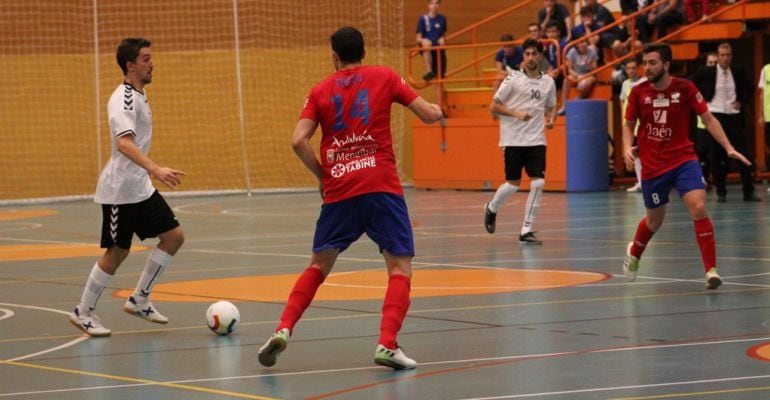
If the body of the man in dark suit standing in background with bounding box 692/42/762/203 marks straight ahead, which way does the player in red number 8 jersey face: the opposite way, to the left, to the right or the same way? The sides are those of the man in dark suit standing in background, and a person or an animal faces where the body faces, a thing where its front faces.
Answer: the same way

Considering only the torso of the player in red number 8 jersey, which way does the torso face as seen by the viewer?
toward the camera

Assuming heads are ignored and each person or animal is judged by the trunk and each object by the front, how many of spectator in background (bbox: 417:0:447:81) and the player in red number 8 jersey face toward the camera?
2

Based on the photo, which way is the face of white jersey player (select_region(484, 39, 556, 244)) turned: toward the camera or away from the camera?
toward the camera

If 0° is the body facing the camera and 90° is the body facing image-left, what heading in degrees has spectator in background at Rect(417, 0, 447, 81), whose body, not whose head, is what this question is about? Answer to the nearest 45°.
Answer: approximately 0°

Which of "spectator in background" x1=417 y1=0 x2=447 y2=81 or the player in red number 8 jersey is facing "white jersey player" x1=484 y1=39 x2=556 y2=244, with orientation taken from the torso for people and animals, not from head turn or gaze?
the spectator in background

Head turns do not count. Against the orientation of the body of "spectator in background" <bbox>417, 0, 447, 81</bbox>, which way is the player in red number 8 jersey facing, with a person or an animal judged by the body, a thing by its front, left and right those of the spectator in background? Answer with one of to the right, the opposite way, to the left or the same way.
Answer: the same way

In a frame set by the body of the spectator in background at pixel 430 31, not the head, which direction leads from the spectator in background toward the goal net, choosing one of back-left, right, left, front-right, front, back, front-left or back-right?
right

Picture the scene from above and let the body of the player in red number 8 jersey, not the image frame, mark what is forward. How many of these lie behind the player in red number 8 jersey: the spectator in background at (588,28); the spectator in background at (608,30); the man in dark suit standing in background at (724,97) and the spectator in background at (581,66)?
4

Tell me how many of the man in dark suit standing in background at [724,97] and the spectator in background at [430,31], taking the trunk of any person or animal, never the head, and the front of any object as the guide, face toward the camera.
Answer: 2

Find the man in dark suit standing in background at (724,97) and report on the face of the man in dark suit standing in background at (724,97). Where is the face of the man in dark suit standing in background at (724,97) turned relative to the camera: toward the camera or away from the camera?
toward the camera

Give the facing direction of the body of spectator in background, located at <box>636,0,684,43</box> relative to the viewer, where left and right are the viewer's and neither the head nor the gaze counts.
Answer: facing the viewer and to the left of the viewer

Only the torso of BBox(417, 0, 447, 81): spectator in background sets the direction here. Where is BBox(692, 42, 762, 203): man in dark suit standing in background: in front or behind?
in front

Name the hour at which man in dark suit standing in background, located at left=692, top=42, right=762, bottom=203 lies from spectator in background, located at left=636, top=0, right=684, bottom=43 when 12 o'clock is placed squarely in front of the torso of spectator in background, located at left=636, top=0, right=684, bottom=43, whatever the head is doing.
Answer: man in dark suit standing in background, located at left=692, top=42, right=762, bottom=203 is roughly at 10 o'clock from spectator in background, located at left=636, top=0, right=684, bottom=43.

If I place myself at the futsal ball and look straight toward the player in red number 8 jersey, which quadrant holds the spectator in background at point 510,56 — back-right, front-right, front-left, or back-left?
front-left

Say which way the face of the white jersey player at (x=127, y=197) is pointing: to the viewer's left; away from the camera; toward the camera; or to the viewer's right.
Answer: to the viewer's right
